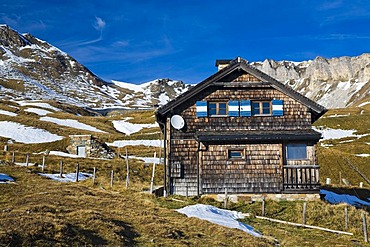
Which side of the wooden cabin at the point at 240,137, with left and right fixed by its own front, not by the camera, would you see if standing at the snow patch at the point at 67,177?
right

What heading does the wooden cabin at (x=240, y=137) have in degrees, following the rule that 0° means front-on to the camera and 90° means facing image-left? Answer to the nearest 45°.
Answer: approximately 0°

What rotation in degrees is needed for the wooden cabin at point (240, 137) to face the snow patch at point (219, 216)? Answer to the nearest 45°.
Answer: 0° — it already faces it
